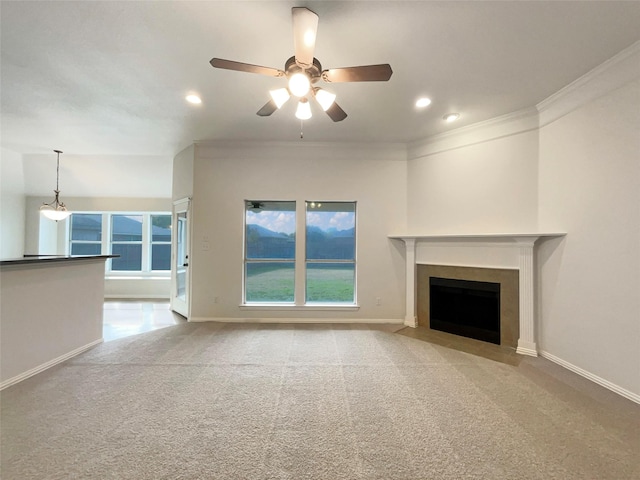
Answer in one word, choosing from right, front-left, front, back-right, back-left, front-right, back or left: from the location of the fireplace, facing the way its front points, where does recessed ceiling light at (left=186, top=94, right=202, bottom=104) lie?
front

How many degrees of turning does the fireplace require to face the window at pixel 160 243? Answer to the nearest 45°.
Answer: approximately 45° to its right

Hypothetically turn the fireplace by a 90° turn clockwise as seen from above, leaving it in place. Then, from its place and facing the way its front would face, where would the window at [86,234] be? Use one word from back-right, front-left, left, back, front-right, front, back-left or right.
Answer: front-left

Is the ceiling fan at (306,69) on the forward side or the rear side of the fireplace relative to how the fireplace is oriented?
on the forward side

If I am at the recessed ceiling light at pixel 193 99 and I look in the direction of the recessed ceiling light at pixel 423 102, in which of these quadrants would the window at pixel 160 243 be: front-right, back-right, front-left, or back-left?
back-left

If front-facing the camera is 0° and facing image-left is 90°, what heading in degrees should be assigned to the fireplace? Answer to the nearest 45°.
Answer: approximately 45°

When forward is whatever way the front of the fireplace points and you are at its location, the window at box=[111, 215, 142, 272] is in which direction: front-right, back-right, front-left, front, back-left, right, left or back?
front-right

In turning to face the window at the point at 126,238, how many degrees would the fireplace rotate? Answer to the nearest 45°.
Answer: approximately 45° to its right
